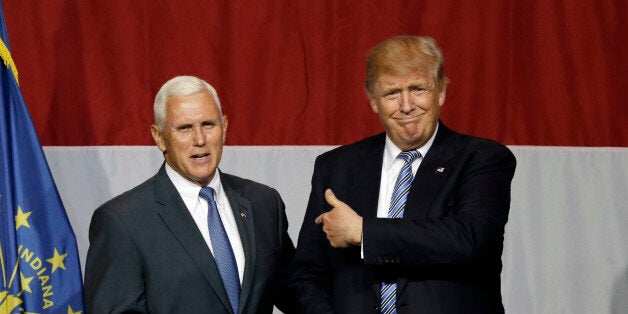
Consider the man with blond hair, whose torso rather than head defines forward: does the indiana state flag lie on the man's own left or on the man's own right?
on the man's own right

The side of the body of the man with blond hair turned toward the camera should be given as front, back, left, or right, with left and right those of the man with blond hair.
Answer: front

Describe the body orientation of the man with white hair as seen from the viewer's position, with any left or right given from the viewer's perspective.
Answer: facing the viewer and to the right of the viewer

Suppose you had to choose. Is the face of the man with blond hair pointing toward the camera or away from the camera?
toward the camera

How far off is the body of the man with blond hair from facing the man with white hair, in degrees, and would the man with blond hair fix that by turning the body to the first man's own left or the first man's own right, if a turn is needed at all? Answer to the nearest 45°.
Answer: approximately 90° to the first man's own right

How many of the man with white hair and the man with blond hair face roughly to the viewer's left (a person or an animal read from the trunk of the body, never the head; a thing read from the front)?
0

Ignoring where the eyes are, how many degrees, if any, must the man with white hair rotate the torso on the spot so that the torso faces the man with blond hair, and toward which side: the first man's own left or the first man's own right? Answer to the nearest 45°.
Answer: approximately 45° to the first man's own left
